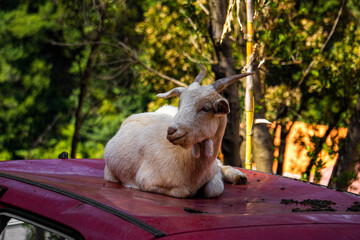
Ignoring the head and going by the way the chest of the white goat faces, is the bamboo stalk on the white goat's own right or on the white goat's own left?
on the white goat's own left

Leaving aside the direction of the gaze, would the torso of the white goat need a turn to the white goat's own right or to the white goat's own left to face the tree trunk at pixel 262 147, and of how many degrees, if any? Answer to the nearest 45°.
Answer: approximately 135° to the white goat's own left

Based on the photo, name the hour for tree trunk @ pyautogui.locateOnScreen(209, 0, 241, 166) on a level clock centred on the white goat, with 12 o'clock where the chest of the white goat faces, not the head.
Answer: The tree trunk is roughly at 8 o'clock from the white goat.

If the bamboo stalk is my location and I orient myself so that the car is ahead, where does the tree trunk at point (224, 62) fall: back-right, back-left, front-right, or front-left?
back-right

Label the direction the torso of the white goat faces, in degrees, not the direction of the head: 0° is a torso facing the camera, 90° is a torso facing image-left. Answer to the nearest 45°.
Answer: approximately 315°
